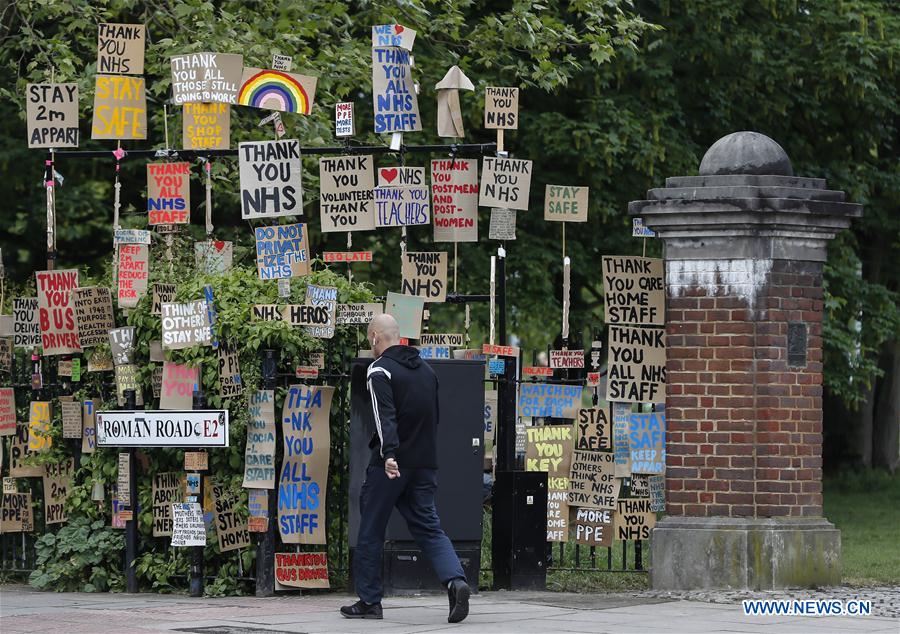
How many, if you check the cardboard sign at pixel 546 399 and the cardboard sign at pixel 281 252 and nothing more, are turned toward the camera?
2

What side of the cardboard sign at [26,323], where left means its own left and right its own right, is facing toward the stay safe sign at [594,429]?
left

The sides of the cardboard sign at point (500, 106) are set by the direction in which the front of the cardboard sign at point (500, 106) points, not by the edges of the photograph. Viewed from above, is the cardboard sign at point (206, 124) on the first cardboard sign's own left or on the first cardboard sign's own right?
on the first cardboard sign's own right

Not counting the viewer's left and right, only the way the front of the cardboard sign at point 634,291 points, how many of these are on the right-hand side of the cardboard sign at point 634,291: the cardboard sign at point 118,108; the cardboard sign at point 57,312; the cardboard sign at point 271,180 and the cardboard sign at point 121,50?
4

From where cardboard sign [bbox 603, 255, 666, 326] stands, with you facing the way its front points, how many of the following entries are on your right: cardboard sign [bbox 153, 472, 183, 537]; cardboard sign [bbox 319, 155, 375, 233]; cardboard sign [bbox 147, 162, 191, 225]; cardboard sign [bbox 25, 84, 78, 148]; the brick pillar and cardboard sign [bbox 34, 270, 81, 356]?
5

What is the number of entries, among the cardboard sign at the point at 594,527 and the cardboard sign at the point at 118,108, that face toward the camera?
2

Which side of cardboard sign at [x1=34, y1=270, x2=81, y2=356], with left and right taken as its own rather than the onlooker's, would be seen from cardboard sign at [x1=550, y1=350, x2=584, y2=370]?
left
